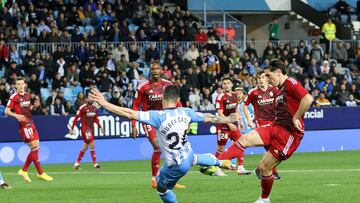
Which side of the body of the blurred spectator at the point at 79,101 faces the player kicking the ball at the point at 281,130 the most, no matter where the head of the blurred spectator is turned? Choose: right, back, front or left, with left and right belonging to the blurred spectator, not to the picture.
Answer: front

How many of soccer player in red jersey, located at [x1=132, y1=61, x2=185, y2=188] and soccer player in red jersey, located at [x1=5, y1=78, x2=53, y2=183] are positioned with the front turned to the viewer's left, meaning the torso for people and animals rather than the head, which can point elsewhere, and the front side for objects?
0

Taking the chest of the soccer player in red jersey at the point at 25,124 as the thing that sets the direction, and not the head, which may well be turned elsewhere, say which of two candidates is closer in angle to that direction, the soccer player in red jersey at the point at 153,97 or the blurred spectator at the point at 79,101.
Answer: the soccer player in red jersey

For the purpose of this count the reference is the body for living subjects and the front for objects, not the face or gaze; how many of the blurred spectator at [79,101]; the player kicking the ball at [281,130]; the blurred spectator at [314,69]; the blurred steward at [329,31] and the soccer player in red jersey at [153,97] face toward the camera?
4

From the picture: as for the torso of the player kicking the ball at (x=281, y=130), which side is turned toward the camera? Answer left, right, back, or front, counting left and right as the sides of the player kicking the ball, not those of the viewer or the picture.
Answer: left

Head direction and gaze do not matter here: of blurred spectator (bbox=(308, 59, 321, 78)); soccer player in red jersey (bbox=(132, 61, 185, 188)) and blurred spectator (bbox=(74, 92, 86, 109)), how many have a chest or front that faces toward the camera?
3

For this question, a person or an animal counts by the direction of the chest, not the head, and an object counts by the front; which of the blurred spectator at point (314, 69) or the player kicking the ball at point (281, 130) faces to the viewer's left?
the player kicking the ball

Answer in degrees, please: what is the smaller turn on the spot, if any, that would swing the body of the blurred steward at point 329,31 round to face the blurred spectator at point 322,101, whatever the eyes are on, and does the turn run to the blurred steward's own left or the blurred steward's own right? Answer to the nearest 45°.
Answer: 0° — they already face them

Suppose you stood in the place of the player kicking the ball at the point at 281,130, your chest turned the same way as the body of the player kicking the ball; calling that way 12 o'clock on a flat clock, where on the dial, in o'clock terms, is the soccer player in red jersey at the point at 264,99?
The soccer player in red jersey is roughly at 3 o'clock from the player kicking the ball.

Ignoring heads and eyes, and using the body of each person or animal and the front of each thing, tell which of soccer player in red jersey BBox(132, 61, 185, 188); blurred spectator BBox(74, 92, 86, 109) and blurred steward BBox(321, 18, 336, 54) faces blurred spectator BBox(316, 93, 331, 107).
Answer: blurred steward BBox(321, 18, 336, 54)

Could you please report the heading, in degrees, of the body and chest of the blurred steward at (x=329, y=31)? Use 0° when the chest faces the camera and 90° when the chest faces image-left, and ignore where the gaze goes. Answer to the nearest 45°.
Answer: approximately 0°

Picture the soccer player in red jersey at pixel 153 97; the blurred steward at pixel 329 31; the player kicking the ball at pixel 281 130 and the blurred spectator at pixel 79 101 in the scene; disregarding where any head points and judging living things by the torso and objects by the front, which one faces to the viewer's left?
the player kicking the ball
